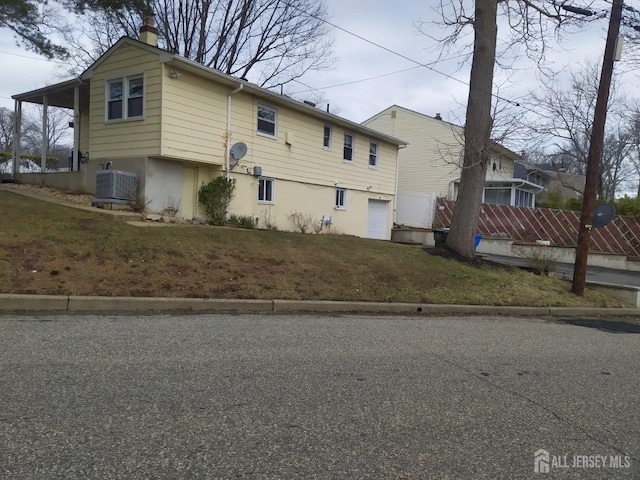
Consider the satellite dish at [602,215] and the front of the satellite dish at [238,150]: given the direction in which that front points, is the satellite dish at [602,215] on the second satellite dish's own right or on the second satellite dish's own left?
on the second satellite dish's own left

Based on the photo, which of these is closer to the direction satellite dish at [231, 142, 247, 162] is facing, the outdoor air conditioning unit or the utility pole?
the outdoor air conditioning unit

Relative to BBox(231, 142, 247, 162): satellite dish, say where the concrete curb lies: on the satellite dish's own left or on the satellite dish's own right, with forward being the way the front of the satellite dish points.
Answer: on the satellite dish's own left

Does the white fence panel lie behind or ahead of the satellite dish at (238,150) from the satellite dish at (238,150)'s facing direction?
behind

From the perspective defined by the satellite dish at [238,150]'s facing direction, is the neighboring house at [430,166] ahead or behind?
behind

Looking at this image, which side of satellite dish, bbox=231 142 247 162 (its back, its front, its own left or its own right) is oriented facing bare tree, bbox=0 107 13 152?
right

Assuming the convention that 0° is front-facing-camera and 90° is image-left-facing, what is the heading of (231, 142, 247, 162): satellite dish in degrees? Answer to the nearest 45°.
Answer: approximately 45°

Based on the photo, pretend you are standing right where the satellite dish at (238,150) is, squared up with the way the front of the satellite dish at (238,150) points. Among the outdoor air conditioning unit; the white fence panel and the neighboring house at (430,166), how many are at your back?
2

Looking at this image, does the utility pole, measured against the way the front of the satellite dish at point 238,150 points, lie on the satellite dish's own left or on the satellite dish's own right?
on the satellite dish's own left
